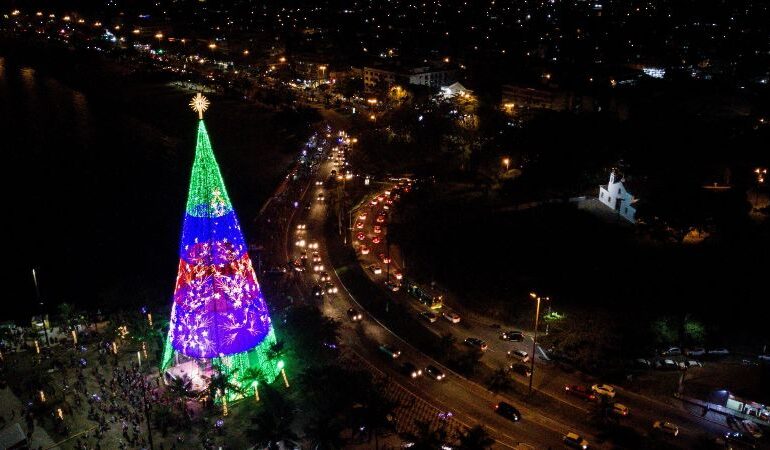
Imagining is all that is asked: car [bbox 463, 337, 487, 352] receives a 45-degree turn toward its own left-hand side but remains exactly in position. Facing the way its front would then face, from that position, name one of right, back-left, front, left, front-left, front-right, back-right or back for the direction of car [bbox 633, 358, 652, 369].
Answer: back

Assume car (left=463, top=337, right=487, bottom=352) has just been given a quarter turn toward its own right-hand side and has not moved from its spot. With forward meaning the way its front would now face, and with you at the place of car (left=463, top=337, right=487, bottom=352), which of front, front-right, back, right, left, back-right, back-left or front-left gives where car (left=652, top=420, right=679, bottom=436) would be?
right

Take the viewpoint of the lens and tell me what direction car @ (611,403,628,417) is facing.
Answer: facing away from the viewer and to the left of the viewer

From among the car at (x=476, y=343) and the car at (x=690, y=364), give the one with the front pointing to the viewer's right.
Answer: the car at (x=690, y=364)

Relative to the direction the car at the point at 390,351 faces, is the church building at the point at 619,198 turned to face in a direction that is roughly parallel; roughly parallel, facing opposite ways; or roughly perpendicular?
roughly perpendicular

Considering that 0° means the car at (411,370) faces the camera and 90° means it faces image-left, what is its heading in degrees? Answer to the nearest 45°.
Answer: approximately 315°

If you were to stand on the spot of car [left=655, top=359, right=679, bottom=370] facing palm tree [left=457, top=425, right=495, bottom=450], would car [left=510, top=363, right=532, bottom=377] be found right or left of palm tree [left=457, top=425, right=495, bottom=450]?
right

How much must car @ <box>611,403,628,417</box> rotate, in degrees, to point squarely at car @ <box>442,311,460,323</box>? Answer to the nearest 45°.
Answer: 0° — it already faces it

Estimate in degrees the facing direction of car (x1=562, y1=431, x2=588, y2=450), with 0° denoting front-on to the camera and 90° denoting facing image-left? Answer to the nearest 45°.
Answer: approximately 315°

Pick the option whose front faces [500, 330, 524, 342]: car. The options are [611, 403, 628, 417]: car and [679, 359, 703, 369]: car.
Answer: [611, 403, 628, 417]: car

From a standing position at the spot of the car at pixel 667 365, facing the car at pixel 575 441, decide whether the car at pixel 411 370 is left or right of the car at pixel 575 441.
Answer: right

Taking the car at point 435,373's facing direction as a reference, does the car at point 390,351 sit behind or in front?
behind
